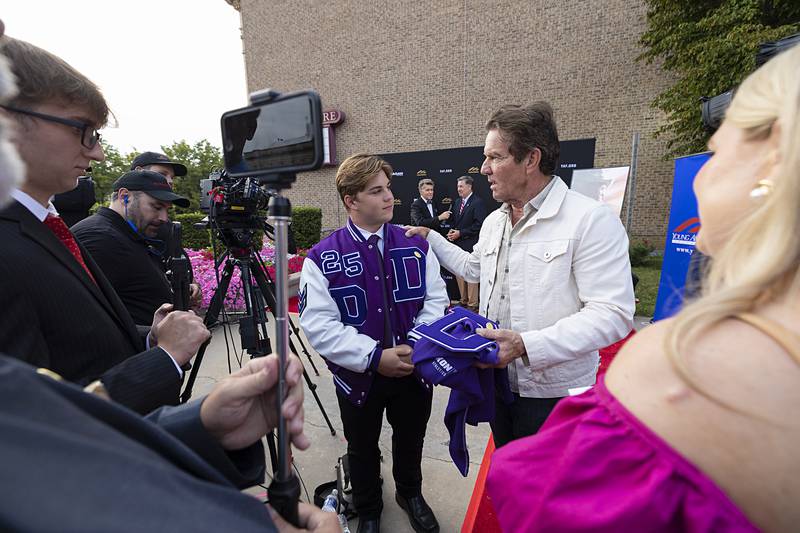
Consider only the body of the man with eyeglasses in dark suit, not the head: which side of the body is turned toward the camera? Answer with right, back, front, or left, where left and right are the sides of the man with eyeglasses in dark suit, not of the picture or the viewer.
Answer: right

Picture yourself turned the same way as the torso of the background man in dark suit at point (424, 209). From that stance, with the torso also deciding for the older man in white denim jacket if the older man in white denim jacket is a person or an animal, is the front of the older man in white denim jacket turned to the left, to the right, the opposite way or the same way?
to the right

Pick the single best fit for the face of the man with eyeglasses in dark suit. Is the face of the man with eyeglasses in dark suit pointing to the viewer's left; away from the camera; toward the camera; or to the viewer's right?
to the viewer's right

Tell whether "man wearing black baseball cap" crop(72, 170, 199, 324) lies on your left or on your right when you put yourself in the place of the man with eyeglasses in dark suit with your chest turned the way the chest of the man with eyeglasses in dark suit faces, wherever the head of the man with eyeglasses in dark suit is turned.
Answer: on your left

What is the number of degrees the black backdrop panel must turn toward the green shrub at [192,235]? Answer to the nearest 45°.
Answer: approximately 90° to its right

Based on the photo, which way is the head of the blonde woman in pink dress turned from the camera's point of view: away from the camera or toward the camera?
away from the camera

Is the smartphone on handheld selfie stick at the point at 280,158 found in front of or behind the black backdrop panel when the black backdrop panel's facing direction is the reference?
in front

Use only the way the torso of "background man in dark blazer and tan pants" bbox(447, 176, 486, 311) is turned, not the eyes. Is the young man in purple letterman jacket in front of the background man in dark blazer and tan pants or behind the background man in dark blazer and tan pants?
in front

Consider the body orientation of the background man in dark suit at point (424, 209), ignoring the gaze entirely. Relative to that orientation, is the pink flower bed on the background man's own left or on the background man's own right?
on the background man's own right

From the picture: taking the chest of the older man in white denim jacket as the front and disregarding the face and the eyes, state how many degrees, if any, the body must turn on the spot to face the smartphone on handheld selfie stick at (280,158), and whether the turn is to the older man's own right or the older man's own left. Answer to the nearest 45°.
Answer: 0° — they already face it

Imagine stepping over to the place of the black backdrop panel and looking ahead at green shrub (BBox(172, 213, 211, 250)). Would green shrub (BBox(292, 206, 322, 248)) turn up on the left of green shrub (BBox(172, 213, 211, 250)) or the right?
right

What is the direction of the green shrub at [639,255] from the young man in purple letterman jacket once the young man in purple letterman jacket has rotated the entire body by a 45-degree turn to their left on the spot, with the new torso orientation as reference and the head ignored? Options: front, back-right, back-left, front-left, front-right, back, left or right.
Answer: front-left

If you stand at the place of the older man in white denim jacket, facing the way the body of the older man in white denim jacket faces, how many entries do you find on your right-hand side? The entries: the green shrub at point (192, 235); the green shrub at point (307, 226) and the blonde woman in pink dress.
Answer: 2

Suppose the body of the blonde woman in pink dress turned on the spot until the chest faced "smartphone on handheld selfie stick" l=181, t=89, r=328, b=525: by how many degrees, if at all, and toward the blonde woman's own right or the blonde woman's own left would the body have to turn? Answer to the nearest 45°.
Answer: approximately 45° to the blonde woman's own left

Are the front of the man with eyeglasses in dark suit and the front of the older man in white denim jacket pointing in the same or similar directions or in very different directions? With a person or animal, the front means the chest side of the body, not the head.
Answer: very different directions

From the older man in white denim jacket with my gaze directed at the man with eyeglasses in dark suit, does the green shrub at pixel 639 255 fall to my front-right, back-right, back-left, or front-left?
back-right

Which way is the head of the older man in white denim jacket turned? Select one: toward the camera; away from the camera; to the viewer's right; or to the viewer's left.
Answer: to the viewer's left
